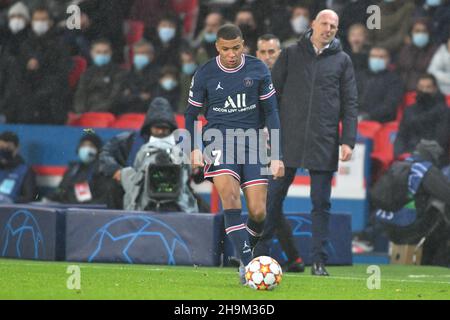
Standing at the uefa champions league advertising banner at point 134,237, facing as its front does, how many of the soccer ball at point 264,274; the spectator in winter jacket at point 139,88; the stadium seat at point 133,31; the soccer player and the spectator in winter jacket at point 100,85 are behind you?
3

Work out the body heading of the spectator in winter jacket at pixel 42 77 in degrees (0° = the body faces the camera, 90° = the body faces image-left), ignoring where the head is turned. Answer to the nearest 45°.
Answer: approximately 0°

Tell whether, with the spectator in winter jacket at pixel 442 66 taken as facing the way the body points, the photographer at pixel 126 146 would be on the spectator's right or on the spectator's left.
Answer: on the spectator's right

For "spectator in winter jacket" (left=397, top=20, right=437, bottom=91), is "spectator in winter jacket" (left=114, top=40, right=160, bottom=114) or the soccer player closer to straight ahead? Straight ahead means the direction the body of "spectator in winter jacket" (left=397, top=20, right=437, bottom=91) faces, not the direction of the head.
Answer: the soccer player

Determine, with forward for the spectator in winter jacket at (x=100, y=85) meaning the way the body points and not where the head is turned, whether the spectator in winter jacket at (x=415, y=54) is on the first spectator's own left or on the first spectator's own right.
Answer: on the first spectator's own left

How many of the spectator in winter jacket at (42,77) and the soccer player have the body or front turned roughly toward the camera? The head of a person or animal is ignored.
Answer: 2
